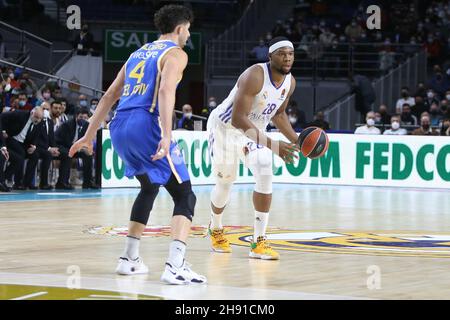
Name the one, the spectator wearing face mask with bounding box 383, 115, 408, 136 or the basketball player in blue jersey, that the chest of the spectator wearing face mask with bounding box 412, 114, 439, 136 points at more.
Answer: the basketball player in blue jersey

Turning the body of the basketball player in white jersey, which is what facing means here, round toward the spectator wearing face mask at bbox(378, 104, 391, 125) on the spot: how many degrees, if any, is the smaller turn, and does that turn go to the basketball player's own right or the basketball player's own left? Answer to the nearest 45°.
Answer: approximately 135° to the basketball player's own left

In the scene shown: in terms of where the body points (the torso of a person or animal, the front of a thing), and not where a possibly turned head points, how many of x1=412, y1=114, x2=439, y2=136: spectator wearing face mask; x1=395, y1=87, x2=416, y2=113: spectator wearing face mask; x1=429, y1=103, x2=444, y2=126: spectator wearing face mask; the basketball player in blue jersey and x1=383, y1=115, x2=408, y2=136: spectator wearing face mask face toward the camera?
4

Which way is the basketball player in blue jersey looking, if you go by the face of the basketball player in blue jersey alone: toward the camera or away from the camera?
away from the camera

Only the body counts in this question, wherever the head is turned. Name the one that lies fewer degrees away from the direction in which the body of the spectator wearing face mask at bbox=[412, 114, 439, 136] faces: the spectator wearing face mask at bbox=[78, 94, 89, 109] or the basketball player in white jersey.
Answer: the basketball player in white jersey

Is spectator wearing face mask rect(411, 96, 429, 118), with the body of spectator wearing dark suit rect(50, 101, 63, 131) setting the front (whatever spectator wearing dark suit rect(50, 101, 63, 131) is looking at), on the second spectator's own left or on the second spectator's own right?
on the second spectator's own left

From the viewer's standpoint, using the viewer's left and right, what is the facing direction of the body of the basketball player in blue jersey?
facing away from the viewer and to the right of the viewer

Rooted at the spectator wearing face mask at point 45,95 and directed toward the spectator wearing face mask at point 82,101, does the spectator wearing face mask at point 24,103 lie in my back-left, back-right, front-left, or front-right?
back-right

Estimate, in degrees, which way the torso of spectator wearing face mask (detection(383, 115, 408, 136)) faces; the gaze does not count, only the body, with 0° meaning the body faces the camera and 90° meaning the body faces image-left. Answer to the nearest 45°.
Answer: approximately 0°

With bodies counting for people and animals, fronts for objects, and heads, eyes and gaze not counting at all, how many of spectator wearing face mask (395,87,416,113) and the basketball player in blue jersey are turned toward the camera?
1

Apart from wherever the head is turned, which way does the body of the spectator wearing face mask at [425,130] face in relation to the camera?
toward the camera

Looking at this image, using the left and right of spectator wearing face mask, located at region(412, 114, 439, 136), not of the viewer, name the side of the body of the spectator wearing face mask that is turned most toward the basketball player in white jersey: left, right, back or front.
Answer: front

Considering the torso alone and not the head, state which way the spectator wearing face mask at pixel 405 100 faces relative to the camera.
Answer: toward the camera
